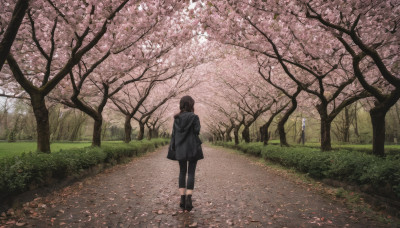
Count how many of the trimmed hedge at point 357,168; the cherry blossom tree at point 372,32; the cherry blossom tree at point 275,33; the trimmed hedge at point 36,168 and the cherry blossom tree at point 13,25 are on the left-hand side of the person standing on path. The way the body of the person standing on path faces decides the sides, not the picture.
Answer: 2

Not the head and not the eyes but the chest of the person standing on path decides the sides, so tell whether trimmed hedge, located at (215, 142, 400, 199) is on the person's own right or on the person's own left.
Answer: on the person's own right

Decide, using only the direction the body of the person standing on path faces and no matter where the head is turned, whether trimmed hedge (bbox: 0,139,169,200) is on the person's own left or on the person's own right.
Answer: on the person's own left

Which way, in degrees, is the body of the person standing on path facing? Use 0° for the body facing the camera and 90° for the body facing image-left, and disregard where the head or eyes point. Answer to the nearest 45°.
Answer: approximately 180°

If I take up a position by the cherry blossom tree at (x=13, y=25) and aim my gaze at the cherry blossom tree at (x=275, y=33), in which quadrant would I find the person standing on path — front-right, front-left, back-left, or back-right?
front-right

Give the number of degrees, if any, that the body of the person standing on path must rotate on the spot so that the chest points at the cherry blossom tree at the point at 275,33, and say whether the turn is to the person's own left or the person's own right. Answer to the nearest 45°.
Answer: approximately 45° to the person's own right

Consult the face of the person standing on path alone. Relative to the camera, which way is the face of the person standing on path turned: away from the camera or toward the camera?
away from the camera
